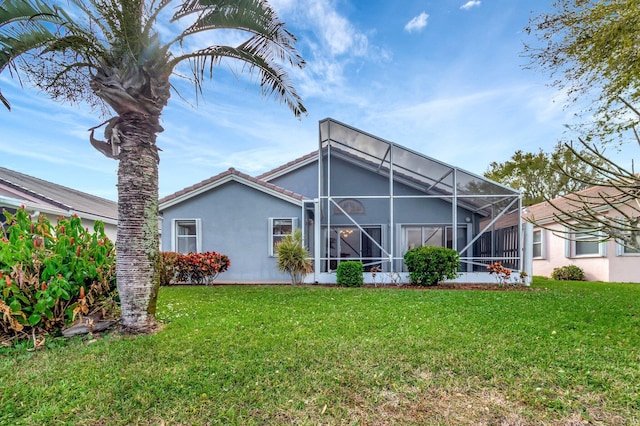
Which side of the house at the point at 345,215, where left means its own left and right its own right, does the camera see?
back

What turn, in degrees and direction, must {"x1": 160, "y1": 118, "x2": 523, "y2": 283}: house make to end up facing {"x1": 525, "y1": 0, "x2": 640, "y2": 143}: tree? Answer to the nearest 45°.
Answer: approximately 135° to its right

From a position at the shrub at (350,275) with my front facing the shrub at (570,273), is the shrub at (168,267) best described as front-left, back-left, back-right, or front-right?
back-left

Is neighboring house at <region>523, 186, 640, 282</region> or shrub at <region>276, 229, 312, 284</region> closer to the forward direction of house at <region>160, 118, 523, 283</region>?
the neighboring house
